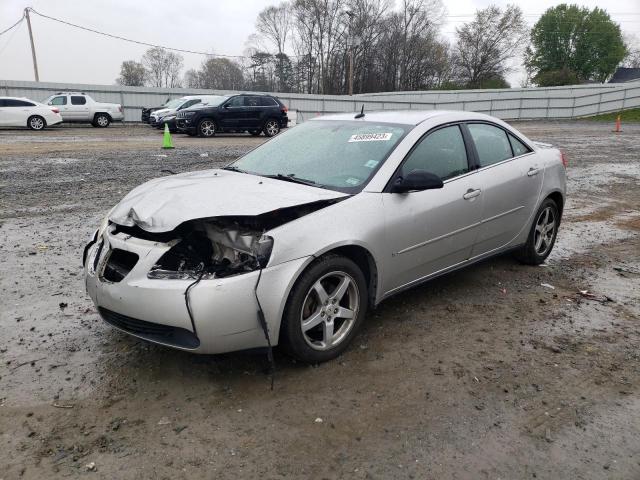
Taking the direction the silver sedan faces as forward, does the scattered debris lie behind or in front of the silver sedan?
behind

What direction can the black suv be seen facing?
to the viewer's left

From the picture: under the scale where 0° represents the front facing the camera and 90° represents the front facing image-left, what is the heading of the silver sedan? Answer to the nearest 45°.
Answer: approximately 45°

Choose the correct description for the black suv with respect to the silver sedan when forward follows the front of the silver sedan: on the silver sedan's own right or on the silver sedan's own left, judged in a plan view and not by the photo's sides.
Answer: on the silver sedan's own right

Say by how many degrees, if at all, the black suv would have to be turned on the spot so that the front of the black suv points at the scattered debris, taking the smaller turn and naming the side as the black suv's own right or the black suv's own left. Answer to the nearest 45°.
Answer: approximately 90° to the black suv's own left

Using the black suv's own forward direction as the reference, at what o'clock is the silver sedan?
The silver sedan is roughly at 9 o'clock from the black suv.
